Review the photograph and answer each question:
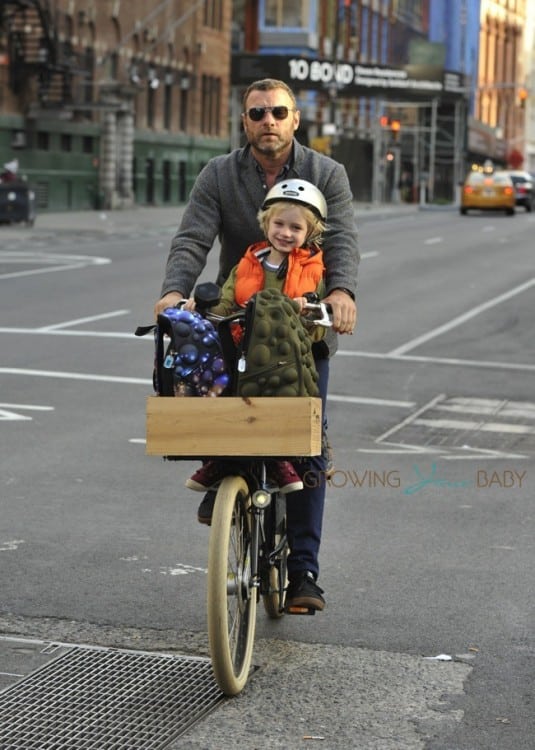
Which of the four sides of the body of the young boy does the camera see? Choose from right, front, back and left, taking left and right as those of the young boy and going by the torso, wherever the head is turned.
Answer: front

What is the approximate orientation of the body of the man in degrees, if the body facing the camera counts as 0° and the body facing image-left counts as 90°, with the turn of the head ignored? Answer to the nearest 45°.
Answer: approximately 0°

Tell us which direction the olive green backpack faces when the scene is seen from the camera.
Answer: facing the viewer and to the right of the viewer

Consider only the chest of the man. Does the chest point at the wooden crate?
yes

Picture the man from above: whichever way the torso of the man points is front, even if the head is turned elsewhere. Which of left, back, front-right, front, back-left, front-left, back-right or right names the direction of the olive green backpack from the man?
front
